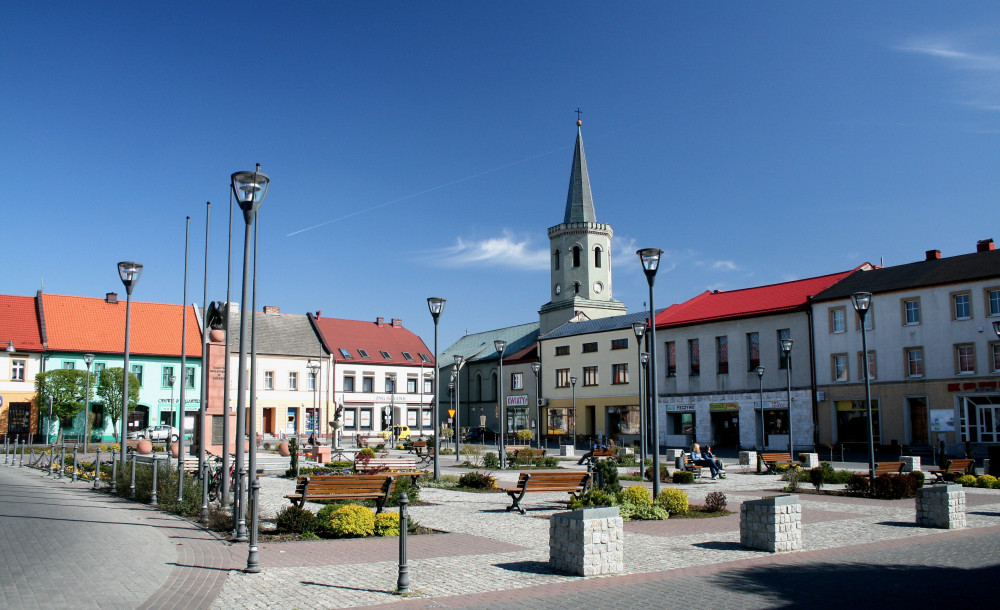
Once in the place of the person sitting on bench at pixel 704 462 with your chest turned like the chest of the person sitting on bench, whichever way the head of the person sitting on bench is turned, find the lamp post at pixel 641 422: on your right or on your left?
on your right

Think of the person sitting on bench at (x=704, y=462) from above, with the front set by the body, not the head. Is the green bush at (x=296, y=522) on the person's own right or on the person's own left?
on the person's own right

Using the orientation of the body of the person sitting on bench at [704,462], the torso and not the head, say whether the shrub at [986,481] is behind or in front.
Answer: in front

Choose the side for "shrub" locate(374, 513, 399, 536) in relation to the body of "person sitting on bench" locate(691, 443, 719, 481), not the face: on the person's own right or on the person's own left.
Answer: on the person's own right

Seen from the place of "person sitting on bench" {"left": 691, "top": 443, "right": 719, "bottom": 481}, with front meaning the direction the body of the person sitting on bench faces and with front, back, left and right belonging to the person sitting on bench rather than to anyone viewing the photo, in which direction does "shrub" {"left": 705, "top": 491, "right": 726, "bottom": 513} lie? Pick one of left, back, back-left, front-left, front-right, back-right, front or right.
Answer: front-right

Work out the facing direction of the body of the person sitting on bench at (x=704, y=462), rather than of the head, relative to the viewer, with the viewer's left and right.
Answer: facing the viewer and to the right of the viewer

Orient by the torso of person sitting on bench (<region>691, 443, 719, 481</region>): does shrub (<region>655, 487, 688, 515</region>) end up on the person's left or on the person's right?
on the person's right

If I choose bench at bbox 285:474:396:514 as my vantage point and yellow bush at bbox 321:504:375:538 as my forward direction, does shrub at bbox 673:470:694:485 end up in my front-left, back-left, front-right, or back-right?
back-left

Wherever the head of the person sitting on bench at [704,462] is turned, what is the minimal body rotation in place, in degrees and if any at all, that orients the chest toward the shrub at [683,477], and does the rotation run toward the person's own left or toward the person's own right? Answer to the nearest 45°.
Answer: approximately 45° to the person's own right
